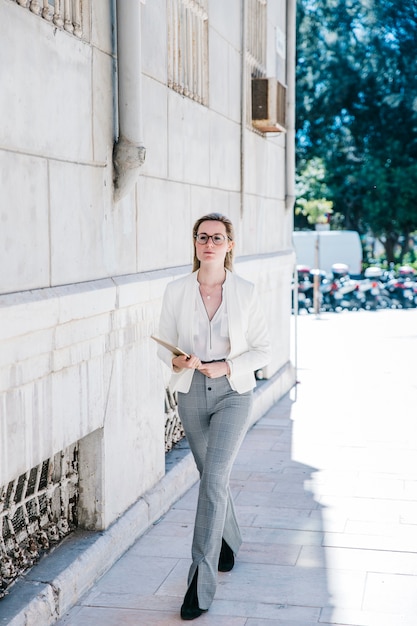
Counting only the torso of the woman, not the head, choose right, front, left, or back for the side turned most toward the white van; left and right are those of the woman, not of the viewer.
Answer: back

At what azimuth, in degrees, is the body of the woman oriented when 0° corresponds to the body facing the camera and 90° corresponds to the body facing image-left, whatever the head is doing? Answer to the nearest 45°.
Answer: approximately 0°

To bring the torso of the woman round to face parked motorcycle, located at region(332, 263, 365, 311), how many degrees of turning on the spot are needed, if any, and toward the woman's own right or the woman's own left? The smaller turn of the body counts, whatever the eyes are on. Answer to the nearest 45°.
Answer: approximately 180°

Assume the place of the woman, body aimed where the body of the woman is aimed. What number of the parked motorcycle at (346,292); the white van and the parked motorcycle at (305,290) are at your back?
3

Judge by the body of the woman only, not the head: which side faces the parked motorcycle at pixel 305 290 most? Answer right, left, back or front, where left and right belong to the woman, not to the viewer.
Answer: back
